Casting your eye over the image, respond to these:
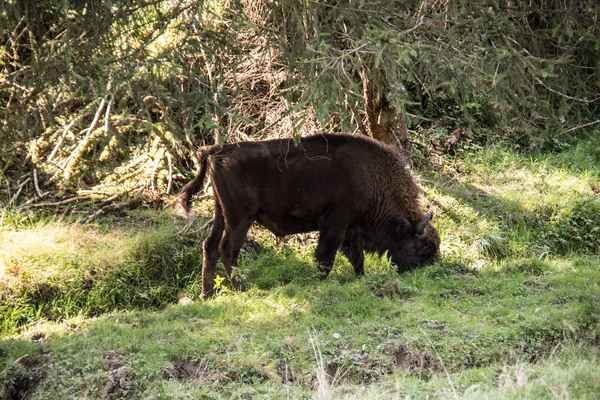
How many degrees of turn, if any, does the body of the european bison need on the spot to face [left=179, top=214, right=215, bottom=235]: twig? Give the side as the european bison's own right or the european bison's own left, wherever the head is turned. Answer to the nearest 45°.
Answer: approximately 180°

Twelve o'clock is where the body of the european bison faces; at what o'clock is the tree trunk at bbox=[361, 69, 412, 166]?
The tree trunk is roughly at 10 o'clock from the european bison.

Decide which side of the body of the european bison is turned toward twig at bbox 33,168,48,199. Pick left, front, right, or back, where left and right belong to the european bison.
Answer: back

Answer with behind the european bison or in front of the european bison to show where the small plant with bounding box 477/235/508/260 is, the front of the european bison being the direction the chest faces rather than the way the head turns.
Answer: in front

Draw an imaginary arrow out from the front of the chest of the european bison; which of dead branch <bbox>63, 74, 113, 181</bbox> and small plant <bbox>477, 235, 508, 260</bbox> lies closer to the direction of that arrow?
the small plant

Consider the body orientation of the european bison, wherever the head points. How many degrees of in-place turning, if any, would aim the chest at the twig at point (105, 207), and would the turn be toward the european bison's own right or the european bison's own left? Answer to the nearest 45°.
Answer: approximately 180°

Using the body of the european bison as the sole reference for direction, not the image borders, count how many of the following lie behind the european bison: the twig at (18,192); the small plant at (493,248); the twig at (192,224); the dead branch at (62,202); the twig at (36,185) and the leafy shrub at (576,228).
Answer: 4

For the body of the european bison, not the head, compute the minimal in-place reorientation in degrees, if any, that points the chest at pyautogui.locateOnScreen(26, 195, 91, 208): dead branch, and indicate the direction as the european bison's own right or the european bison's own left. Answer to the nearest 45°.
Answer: approximately 180°

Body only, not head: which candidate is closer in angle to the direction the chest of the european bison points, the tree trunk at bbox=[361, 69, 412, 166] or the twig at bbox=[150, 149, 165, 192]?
the tree trunk

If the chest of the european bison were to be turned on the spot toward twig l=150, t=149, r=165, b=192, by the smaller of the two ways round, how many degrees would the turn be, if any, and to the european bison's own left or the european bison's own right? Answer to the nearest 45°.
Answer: approximately 135° to the european bison's own left

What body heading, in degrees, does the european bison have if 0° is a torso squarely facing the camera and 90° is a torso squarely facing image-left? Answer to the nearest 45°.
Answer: approximately 270°
